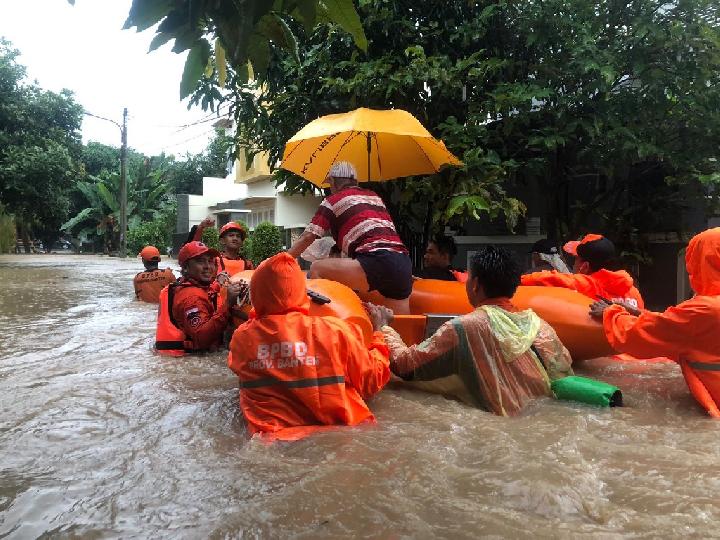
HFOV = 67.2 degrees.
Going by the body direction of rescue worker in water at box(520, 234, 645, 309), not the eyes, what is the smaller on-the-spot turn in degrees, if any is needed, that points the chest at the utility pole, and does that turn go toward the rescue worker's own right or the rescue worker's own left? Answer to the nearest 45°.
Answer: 0° — they already face it

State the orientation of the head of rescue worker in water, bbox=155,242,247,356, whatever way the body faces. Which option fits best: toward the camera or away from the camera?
toward the camera

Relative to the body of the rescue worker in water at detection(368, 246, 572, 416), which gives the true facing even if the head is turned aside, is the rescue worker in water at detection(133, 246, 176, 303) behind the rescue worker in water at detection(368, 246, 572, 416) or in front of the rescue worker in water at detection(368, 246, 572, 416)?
in front

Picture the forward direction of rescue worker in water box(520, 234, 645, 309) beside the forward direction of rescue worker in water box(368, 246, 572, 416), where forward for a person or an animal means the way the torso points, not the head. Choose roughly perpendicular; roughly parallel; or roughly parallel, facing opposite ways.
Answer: roughly parallel

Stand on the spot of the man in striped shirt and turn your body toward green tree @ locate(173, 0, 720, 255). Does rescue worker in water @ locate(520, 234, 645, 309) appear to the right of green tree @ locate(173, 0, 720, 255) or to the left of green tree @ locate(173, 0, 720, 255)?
right

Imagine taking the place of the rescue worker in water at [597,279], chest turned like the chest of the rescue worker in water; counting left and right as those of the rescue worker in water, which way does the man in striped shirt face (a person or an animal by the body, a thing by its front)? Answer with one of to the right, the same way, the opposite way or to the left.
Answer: the same way

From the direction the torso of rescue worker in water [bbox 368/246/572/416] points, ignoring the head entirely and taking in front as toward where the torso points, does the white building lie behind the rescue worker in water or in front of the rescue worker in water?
in front
